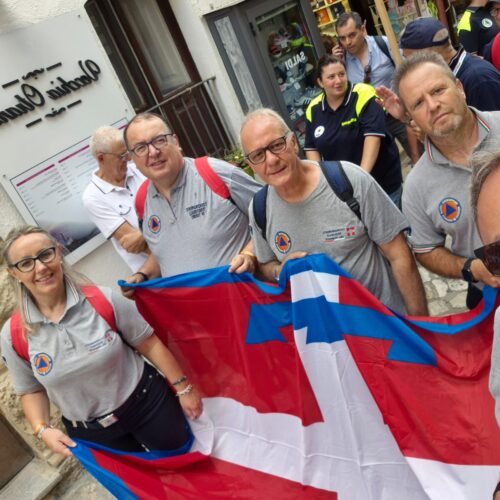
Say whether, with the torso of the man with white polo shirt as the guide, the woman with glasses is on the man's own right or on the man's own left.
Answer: on the man's own right

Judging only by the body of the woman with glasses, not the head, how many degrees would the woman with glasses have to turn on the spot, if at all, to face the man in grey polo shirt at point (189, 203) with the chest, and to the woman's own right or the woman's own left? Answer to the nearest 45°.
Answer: approximately 90° to the woman's own left

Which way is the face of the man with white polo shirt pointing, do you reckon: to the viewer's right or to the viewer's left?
to the viewer's right

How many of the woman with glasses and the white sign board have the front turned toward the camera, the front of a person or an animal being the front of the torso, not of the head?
2

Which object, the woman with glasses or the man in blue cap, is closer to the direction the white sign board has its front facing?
the woman with glasses

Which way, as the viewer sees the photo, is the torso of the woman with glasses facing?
toward the camera

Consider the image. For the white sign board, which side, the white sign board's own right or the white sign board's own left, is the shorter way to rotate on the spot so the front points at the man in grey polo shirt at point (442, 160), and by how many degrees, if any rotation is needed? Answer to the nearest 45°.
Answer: approximately 45° to the white sign board's own left

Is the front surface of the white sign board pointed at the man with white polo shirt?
yes

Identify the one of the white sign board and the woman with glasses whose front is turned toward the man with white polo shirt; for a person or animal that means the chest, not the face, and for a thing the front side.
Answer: the white sign board

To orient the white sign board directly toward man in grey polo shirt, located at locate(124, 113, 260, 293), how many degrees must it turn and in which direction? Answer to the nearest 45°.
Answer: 0° — it already faces them

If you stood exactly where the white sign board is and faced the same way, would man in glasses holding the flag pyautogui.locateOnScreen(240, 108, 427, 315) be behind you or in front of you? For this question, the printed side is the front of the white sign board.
in front

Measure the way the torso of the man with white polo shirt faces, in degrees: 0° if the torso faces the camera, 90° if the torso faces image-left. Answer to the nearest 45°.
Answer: approximately 315°

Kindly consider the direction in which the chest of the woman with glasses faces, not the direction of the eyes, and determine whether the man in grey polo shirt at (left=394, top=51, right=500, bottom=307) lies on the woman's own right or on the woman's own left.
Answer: on the woman's own left
